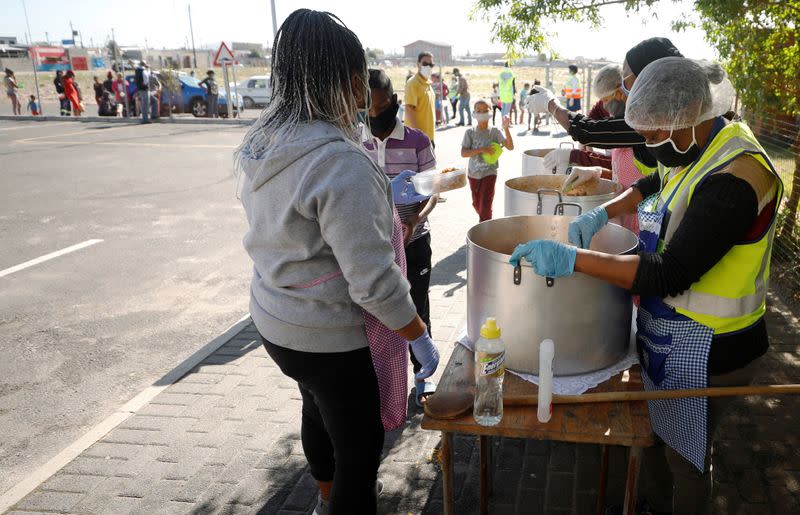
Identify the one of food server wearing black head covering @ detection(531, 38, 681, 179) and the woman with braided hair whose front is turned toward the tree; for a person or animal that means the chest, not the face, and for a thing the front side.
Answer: the woman with braided hair

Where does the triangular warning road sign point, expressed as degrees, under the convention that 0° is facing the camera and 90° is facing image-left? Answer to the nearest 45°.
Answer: approximately 0°

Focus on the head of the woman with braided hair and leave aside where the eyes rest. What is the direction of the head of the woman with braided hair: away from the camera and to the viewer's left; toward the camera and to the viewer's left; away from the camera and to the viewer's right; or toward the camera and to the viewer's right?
away from the camera and to the viewer's right

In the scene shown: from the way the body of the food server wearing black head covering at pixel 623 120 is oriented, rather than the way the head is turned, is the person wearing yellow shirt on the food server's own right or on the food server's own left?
on the food server's own right

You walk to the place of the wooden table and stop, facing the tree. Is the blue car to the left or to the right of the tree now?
left

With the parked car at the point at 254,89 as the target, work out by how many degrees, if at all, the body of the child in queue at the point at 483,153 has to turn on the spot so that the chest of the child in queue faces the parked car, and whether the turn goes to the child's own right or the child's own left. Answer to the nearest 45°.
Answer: approximately 135° to the child's own right

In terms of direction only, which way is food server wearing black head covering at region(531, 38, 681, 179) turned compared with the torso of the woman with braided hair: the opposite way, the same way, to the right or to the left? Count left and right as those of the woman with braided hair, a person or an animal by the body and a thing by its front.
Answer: to the left

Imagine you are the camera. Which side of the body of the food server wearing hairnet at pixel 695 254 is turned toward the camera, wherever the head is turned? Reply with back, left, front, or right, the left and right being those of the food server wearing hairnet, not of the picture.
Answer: left

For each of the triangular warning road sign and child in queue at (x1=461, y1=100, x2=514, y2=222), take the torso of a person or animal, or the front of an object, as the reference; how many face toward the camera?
2

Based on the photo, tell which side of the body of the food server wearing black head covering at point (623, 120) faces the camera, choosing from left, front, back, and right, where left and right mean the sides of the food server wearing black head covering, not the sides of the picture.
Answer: left

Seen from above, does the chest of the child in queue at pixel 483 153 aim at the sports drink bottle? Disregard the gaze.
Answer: yes

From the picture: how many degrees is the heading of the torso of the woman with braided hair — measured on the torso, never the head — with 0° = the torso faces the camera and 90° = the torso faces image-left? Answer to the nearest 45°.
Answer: approximately 225°

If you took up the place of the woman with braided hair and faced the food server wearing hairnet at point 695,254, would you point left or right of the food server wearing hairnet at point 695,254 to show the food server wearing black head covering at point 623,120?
left
